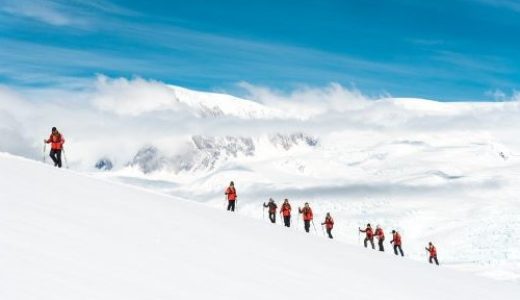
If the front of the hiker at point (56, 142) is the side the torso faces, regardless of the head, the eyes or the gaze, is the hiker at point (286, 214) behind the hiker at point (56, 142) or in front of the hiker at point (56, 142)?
behind
